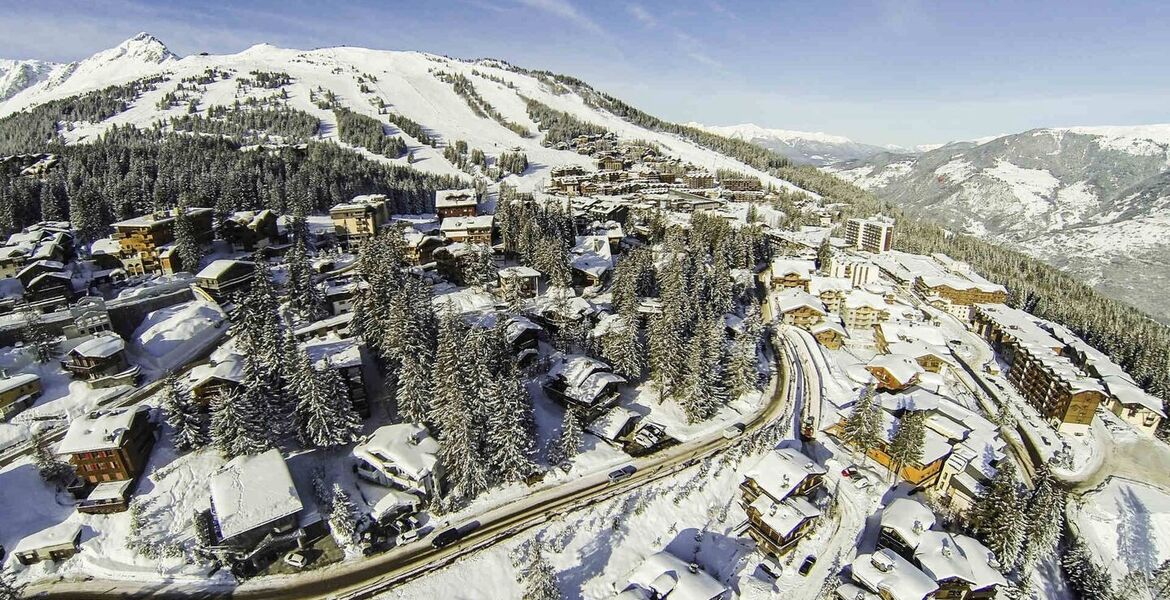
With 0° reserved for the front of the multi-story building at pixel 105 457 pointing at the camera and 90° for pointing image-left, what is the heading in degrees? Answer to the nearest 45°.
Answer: approximately 0°

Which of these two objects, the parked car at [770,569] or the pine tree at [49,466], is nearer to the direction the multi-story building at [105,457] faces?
the parked car

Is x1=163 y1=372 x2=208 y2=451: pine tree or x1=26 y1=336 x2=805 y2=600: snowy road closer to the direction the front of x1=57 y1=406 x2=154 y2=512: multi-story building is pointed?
the snowy road

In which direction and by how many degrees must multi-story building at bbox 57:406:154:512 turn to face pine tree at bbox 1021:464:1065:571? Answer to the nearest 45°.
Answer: approximately 45° to its left

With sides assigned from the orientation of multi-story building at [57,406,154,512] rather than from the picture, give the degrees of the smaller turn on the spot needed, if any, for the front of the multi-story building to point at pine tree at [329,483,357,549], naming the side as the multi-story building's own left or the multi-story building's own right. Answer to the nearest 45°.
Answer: approximately 45° to the multi-story building's own left

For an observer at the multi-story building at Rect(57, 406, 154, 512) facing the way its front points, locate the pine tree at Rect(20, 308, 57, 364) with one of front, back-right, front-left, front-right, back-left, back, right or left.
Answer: back

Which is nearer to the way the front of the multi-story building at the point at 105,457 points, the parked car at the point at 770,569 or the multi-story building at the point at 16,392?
the parked car

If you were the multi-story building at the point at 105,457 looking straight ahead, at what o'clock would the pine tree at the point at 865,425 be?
The pine tree is roughly at 10 o'clock from the multi-story building.

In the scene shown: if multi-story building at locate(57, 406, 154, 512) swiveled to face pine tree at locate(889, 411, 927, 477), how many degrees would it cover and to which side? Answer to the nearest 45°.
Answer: approximately 45° to its left

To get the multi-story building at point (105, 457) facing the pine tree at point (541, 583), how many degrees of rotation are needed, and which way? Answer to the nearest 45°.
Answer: approximately 45° to its left
